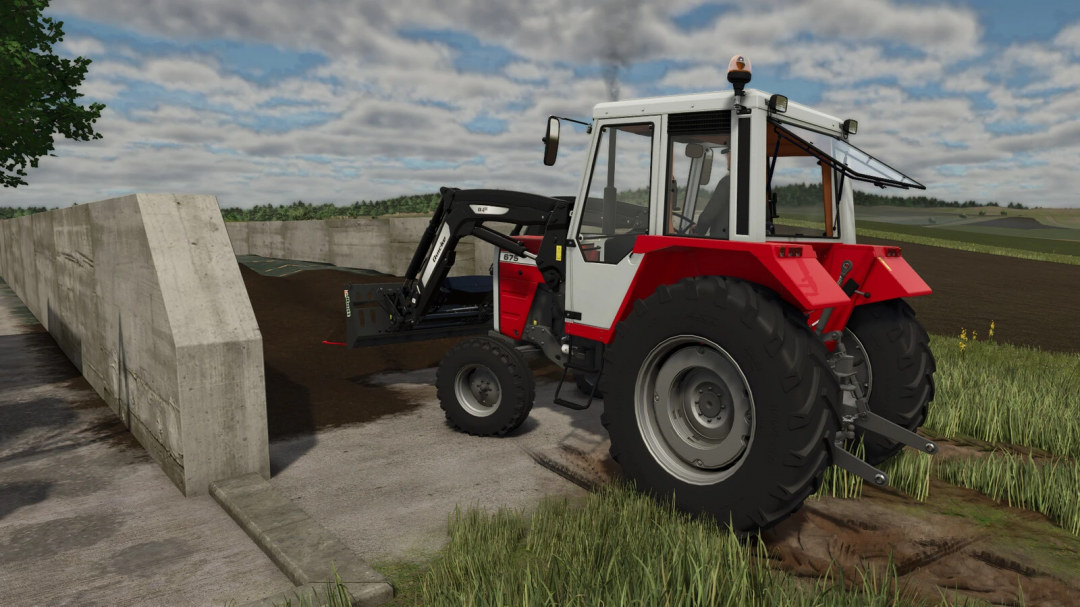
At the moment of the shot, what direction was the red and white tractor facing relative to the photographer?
facing away from the viewer and to the left of the viewer

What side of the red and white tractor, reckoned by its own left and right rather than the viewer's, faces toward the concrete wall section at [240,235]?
front

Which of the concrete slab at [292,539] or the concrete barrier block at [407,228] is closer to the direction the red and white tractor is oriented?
the concrete barrier block

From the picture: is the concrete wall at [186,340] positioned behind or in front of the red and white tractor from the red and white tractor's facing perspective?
in front

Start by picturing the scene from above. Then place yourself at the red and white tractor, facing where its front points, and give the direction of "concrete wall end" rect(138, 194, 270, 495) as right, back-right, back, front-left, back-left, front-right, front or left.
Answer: front-left

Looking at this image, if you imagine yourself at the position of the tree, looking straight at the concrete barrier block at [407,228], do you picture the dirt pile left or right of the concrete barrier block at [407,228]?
right

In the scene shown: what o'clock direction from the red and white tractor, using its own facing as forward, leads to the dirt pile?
The dirt pile is roughly at 12 o'clock from the red and white tractor.

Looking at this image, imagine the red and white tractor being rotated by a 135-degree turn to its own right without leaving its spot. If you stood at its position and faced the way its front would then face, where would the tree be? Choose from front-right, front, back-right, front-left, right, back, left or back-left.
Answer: back-left

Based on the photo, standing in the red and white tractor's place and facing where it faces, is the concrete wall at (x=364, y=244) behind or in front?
in front
